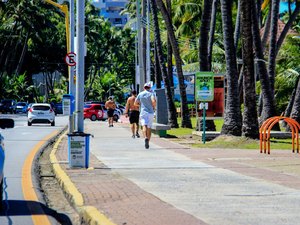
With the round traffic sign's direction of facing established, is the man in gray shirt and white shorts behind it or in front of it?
in front

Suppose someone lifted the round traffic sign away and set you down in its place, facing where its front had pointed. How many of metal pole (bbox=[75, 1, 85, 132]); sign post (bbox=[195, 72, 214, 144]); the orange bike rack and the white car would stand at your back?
1

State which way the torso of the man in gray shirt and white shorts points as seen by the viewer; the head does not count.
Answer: away from the camera

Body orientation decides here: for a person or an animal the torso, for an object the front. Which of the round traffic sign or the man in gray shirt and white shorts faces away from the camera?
the man in gray shirt and white shorts

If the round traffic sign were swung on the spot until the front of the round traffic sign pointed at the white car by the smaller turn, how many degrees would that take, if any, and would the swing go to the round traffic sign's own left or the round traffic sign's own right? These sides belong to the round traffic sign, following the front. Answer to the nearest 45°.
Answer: approximately 180°

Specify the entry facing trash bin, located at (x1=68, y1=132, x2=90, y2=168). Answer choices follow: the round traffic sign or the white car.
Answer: the round traffic sign

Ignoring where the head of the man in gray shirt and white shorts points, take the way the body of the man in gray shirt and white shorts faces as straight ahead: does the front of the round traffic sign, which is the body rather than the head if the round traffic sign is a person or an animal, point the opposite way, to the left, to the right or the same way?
the opposite way

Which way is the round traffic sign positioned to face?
toward the camera
